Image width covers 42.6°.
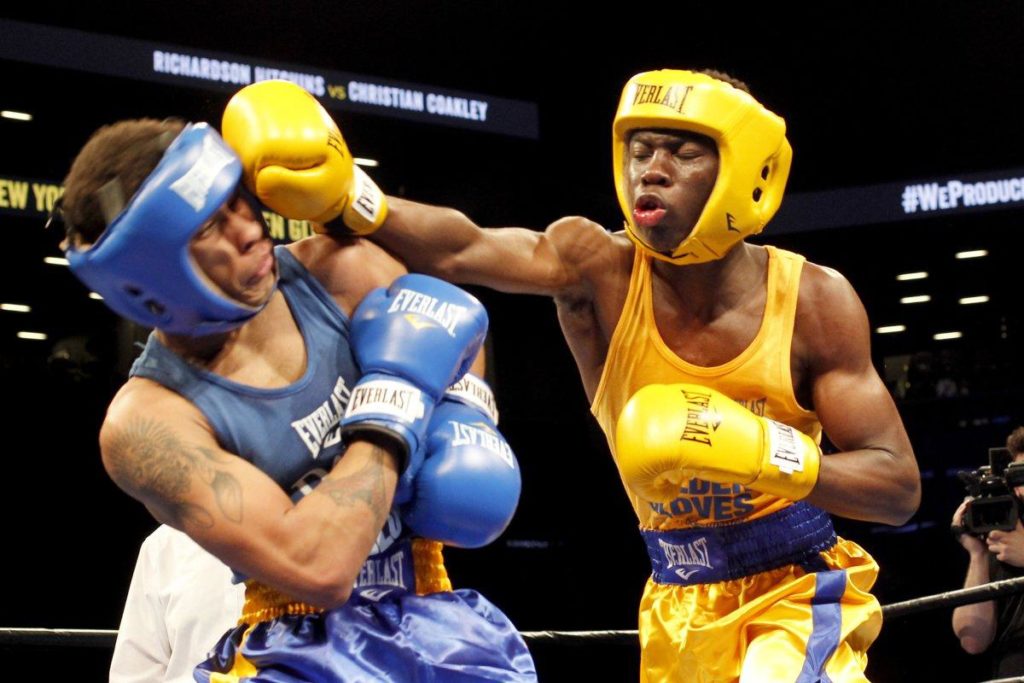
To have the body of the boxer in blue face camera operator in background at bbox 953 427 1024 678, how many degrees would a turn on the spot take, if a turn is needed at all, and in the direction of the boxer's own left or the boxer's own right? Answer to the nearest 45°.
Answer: approximately 90° to the boxer's own left

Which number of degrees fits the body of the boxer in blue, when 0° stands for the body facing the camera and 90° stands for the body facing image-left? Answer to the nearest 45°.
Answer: approximately 315°

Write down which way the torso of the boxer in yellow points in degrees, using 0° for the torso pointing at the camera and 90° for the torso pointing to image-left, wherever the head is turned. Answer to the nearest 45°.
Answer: approximately 45°

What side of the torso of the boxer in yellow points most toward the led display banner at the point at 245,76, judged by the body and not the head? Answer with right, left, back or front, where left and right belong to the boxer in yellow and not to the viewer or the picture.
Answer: right

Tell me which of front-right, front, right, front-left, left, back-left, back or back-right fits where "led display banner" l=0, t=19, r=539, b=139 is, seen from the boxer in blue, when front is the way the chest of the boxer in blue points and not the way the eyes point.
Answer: back-left

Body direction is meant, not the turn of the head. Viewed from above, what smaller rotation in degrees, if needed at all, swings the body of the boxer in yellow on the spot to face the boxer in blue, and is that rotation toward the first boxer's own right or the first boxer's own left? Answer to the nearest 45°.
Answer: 0° — they already face them

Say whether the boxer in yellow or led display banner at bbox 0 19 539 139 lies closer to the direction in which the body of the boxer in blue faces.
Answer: the boxer in yellow

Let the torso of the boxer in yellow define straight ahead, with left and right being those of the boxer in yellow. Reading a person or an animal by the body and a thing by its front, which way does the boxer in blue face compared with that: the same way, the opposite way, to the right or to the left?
to the left

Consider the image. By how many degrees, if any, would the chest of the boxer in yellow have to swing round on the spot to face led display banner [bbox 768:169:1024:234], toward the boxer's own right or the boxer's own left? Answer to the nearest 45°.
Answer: approximately 135° to the boxer's own right
